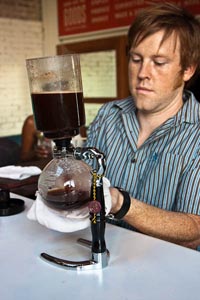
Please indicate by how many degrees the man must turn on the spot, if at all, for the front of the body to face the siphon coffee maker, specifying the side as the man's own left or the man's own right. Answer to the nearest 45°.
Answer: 0° — they already face it

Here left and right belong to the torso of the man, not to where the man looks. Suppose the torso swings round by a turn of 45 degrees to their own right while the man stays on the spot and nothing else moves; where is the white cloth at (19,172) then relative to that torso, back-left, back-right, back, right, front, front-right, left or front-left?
front

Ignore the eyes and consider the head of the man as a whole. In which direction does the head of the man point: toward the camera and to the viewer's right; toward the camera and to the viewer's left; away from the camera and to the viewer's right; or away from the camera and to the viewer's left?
toward the camera and to the viewer's left

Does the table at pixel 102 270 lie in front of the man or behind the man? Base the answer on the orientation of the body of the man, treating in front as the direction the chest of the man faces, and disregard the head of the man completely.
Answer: in front

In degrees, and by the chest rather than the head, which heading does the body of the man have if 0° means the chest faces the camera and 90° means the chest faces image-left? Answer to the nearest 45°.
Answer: approximately 45°
